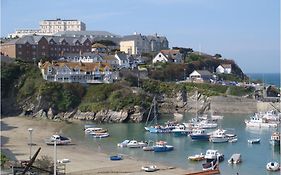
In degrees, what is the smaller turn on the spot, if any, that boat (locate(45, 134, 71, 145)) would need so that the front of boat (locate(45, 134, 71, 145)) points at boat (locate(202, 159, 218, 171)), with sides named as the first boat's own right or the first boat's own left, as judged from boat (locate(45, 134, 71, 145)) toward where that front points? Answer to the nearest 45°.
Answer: approximately 135° to the first boat's own left

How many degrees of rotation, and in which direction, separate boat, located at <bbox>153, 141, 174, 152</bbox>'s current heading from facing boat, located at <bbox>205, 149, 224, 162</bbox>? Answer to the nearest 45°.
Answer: approximately 45° to its right

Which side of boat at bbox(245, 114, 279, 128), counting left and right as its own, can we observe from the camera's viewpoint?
left

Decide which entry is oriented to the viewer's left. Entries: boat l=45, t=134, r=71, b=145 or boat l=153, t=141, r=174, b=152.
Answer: boat l=45, t=134, r=71, b=145

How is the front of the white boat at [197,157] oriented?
to the viewer's left

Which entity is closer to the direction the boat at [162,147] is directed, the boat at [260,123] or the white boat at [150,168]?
the boat

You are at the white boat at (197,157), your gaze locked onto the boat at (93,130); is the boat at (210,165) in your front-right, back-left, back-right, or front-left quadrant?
back-left
